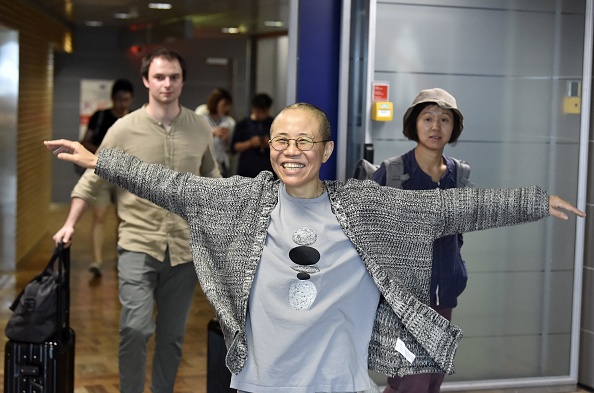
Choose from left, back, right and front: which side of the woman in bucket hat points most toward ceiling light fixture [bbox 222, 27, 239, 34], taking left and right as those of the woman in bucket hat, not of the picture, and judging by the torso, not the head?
back

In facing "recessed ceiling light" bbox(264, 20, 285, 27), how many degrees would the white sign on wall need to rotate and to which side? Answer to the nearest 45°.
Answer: approximately 45° to its left

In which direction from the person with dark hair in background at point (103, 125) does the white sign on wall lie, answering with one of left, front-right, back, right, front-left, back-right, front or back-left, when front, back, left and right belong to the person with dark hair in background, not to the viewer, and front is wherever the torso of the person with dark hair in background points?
back-left

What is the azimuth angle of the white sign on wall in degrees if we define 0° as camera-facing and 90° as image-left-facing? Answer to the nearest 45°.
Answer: approximately 0°

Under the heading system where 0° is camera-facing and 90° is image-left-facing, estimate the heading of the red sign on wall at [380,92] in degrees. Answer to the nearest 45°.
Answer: approximately 0°

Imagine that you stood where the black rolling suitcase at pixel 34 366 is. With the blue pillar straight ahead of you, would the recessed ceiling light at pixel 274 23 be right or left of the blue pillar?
left

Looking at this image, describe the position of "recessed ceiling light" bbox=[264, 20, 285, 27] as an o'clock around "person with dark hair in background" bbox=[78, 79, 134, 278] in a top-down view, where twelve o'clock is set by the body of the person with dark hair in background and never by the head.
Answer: The recessed ceiling light is roughly at 8 o'clock from the person with dark hair in background.

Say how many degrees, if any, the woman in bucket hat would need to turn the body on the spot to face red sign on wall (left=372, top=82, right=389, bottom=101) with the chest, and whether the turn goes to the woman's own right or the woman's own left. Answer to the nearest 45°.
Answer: approximately 180°
